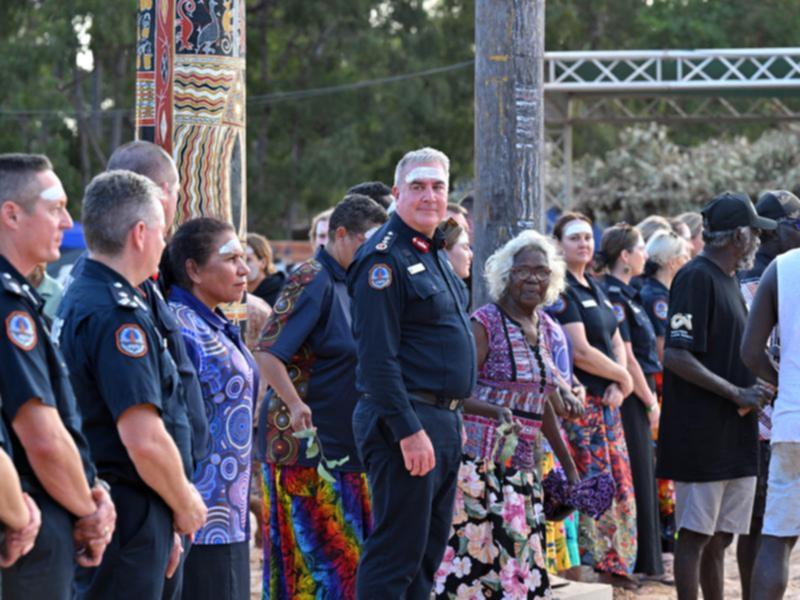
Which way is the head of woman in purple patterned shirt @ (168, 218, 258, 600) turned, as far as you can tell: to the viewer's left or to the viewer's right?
to the viewer's right

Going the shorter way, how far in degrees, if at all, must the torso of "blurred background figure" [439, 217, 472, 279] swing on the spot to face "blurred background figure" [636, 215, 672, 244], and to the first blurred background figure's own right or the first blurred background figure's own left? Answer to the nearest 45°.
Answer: approximately 45° to the first blurred background figure's own left

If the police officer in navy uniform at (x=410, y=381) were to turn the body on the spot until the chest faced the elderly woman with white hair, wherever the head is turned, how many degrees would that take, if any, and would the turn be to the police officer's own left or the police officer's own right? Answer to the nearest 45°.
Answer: approximately 90° to the police officer's own left

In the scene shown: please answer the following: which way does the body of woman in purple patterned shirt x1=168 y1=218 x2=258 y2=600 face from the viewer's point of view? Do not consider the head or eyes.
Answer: to the viewer's right

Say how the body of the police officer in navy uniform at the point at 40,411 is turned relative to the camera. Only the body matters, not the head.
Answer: to the viewer's right

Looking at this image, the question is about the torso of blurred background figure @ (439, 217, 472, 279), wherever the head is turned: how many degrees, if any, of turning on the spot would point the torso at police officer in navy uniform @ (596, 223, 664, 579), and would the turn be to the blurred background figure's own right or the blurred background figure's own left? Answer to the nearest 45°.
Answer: approximately 45° to the blurred background figure's own left
